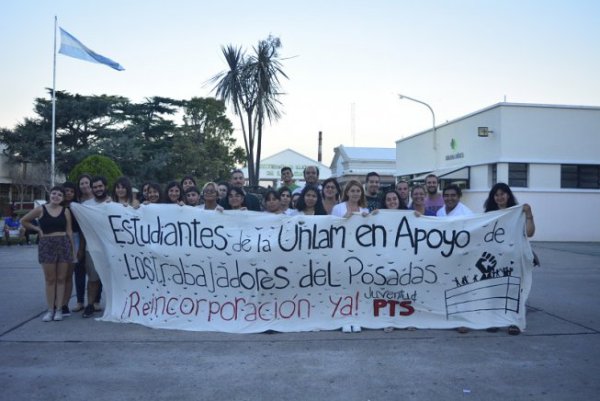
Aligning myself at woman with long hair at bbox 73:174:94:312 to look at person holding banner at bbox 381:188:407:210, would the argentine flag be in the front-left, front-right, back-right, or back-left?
back-left

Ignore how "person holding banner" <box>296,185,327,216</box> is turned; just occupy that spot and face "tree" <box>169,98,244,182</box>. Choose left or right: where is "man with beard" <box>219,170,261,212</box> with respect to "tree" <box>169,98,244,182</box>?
left

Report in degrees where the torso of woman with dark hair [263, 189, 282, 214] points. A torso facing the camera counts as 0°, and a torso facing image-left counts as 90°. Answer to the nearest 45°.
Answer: approximately 0°

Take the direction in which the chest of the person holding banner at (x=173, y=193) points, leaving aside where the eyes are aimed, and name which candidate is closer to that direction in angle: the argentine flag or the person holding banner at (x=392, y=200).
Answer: the person holding banner

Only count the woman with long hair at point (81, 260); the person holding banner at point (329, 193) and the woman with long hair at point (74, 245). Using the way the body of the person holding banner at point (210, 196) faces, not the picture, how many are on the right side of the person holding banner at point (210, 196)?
2

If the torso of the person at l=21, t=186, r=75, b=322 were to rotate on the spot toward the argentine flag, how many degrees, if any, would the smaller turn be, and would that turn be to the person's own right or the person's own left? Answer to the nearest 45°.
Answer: approximately 180°

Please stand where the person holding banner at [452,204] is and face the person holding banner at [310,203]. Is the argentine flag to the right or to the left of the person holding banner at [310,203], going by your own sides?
right
